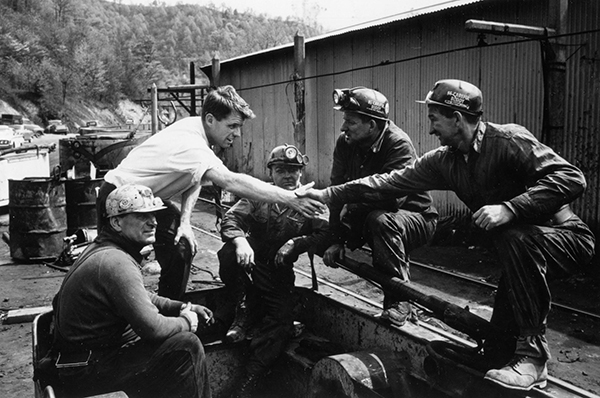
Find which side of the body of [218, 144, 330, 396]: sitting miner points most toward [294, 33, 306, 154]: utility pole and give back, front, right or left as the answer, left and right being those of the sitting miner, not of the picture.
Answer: back

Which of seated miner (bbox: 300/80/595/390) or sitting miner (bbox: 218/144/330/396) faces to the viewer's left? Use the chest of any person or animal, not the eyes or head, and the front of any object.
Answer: the seated miner

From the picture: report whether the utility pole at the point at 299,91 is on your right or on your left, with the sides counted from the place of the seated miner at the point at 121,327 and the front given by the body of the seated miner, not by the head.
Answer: on your left

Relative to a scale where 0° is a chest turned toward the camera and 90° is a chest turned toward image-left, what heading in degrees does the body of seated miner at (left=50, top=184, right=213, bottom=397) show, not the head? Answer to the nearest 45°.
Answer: approximately 270°

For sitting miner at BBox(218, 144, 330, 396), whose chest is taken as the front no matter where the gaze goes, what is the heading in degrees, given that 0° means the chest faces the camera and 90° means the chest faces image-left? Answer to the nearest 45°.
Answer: approximately 0°

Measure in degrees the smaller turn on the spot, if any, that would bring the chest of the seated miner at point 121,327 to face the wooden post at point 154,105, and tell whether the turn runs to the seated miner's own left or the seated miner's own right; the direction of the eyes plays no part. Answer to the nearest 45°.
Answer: approximately 90° to the seated miner's own left

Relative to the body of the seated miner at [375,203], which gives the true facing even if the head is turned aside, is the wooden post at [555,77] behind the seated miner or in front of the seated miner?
behind

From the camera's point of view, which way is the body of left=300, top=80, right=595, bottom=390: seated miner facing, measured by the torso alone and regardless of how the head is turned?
to the viewer's left

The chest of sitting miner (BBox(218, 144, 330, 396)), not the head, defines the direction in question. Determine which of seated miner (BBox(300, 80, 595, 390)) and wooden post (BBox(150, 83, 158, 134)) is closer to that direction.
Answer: the seated miner

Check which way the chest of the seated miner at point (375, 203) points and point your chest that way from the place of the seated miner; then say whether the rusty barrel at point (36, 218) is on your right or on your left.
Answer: on your right
